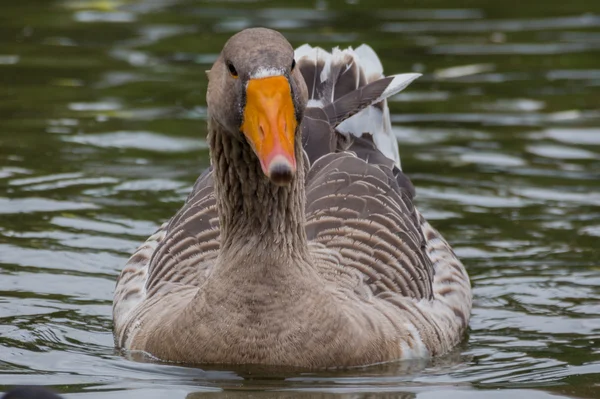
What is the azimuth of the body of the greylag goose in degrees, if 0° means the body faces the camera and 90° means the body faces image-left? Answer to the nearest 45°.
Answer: approximately 0°
